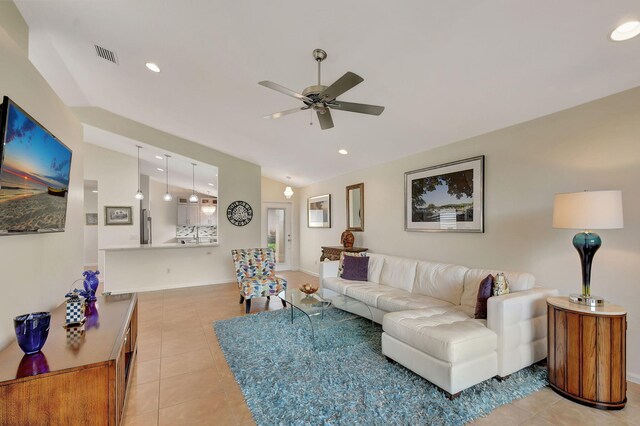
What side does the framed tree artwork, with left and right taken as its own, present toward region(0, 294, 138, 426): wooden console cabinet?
front

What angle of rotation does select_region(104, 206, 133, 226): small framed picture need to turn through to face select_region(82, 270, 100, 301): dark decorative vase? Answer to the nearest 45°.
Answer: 0° — it already faces it

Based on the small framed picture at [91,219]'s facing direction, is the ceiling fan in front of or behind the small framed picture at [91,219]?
in front

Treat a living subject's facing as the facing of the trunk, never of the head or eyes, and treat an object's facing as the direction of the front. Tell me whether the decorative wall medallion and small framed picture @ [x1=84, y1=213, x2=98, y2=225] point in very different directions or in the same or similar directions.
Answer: same or similar directions

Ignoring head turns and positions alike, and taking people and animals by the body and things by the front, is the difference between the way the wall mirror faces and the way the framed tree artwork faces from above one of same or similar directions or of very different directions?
same or similar directions

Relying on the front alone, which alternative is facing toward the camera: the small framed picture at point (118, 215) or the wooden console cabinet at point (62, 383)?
the small framed picture

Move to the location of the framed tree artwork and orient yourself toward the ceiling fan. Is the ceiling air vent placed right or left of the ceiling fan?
right

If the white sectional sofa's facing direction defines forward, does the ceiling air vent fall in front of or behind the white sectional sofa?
in front

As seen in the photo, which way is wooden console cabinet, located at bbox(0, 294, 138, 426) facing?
to the viewer's right

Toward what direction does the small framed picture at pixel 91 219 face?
toward the camera

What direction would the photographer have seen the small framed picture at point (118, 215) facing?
facing the viewer

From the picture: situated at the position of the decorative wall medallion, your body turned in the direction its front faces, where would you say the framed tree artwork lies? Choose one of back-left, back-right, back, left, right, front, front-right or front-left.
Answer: front-left

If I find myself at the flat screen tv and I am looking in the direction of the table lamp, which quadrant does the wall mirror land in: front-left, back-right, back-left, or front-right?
front-left
